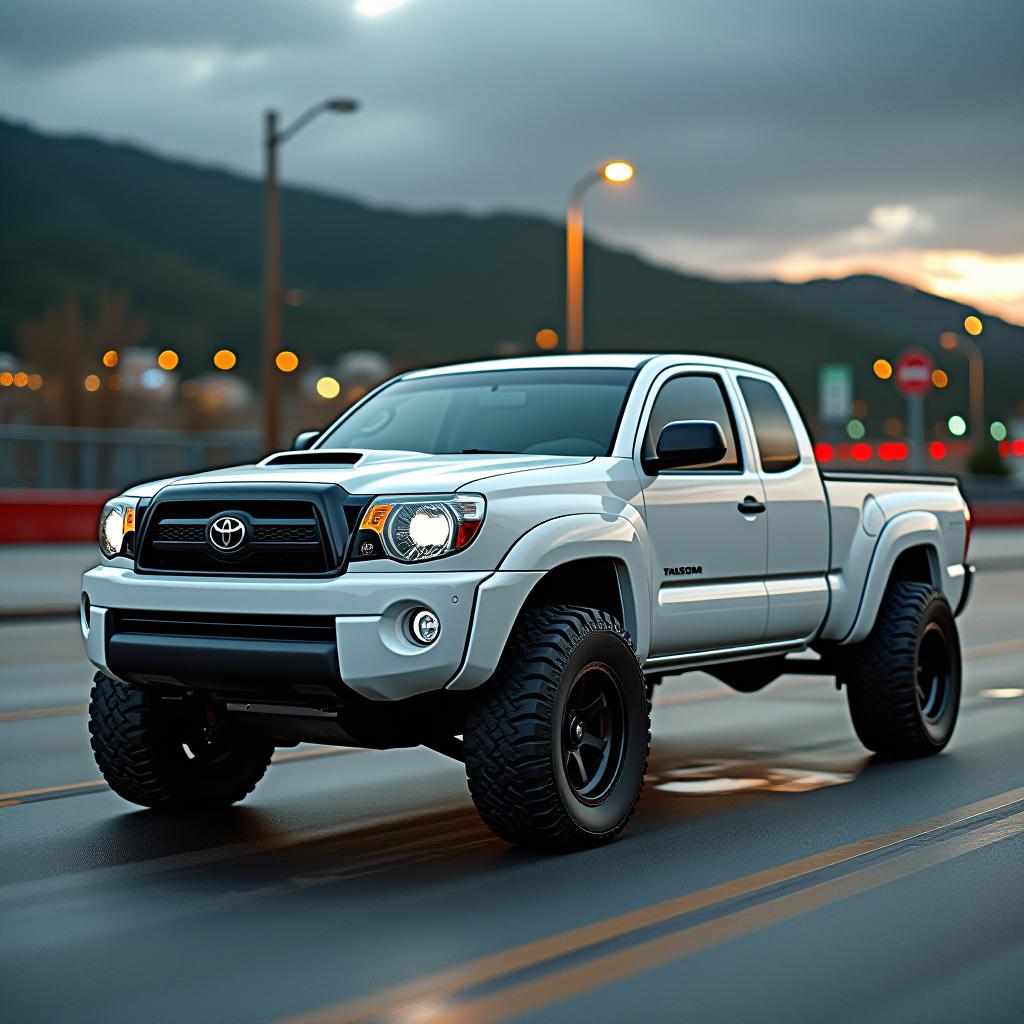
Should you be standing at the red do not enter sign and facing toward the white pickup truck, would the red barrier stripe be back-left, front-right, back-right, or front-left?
front-right

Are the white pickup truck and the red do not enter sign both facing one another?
no

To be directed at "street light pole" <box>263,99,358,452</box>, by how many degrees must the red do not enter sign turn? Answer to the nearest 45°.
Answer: approximately 45° to its right

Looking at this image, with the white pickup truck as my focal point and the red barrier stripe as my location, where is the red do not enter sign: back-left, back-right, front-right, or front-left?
front-left

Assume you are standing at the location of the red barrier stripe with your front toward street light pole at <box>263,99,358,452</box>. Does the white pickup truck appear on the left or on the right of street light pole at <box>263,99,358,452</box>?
right

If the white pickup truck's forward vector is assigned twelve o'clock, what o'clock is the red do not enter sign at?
The red do not enter sign is roughly at 5 o'clock from the white pickup truck.

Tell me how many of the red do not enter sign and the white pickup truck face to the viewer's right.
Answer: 0

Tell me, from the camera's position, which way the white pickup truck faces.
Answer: facing the viewer and to the left of the viewer

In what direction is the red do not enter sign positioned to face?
toward the camera

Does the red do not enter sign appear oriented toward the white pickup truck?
yes

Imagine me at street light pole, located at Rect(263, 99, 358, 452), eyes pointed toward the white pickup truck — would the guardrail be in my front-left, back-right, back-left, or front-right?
back-right

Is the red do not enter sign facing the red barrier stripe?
no

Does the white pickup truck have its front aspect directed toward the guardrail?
no
